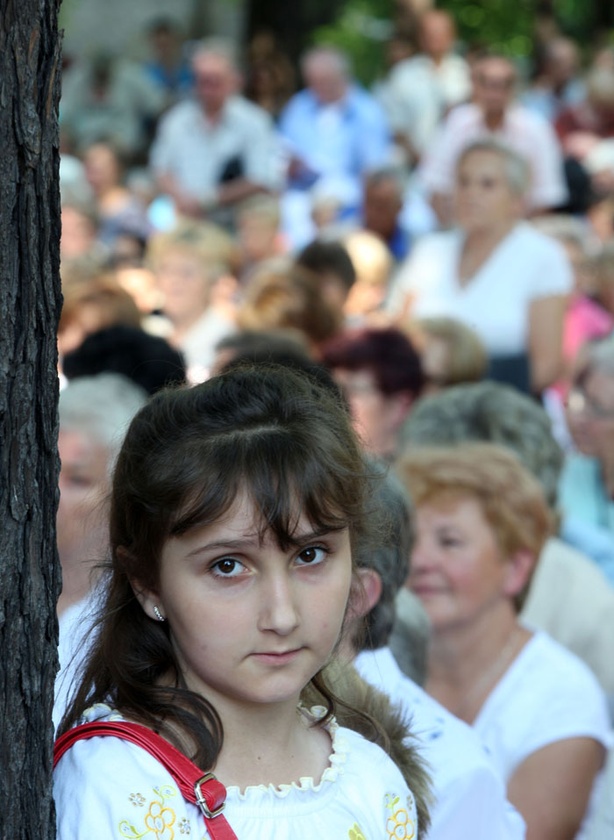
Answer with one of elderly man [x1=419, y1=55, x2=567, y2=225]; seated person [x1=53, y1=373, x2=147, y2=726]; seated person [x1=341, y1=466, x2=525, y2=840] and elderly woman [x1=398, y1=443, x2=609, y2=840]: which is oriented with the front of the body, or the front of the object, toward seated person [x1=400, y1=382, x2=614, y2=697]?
the elderly man

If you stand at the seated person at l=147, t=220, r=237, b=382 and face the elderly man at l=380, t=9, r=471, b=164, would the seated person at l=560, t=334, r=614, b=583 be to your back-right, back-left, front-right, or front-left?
back-right

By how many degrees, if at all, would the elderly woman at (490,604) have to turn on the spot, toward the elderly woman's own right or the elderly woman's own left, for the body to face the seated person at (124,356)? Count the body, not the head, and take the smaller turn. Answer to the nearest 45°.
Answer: approximately 90° to the elderly woman's own right

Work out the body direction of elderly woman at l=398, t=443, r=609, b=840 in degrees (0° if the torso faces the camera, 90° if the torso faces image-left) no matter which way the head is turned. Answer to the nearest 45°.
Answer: approximately 45°

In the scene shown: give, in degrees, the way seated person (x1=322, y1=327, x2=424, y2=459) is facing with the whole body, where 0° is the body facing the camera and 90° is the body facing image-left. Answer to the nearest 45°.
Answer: approximately 45°

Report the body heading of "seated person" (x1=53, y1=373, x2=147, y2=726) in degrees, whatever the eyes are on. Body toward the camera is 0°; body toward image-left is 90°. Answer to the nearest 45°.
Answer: approximately 45°

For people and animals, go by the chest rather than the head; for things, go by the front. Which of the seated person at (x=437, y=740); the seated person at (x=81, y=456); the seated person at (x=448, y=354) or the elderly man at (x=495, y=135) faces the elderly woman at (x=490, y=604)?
the elderly man
